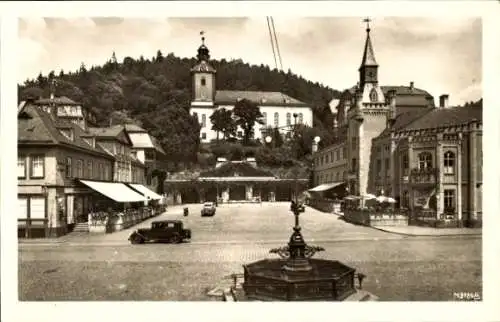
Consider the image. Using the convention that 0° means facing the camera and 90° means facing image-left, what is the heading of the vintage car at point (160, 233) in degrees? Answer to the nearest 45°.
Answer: approximately 90°

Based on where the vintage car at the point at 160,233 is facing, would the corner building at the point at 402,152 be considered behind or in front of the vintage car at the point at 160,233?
behind
